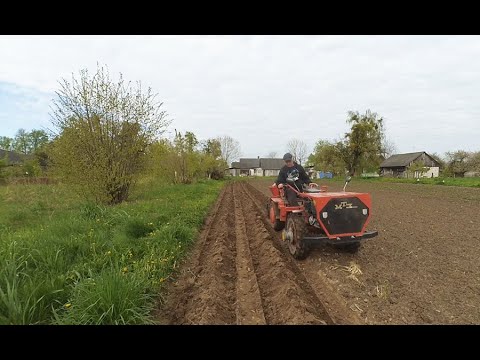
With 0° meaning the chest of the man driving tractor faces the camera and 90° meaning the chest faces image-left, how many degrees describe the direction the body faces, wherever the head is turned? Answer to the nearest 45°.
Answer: approximately 0°

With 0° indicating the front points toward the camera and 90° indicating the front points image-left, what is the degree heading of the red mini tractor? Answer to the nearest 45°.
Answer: approximately 315°
